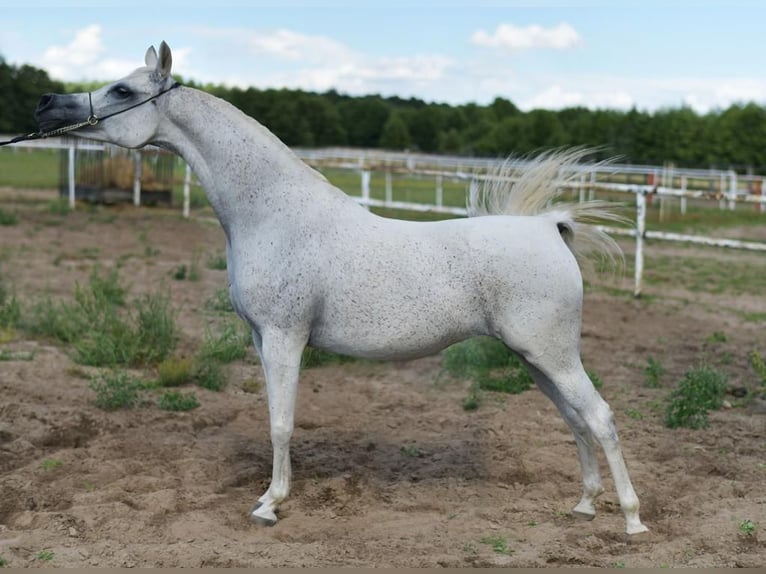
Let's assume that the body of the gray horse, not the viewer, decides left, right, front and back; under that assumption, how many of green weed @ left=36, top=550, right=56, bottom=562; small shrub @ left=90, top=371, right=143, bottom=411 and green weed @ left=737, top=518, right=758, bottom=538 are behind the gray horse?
1

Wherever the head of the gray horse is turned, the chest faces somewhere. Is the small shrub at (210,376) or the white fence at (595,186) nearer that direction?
the small shrub

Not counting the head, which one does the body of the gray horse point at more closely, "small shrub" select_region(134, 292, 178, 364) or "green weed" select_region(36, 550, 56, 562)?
the green weed

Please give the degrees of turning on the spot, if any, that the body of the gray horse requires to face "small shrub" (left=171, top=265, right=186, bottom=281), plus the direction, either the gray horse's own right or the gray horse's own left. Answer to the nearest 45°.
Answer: approximately 90° to the gray horse's own right

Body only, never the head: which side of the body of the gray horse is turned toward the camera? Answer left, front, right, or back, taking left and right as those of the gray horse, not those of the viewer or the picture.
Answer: left

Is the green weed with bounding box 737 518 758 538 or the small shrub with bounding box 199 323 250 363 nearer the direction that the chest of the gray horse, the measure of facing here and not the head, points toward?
the small shrub

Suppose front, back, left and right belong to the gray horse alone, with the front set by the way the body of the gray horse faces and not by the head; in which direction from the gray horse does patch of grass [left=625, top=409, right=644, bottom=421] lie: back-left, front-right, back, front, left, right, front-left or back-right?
back-right

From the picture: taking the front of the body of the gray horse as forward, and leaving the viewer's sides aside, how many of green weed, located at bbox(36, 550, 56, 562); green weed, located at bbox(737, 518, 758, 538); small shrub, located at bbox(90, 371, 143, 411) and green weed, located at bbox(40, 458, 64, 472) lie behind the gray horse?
1

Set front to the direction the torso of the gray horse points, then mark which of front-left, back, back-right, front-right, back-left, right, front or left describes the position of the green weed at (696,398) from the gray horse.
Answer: back-right

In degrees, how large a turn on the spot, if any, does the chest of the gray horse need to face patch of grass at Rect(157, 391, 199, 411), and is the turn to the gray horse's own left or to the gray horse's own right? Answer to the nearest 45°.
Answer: approximately 45° to the gray horse's own right

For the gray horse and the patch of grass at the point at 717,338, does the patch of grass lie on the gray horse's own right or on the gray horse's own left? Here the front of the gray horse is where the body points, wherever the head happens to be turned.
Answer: on the gray horse's own right

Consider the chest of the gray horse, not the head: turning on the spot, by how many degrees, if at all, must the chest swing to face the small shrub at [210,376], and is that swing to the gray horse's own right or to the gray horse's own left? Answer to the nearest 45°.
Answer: approximately 90° to the gray horse's own right

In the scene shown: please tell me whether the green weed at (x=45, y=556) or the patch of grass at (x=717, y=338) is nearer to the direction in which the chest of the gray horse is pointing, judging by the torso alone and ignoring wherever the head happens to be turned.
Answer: the green weed

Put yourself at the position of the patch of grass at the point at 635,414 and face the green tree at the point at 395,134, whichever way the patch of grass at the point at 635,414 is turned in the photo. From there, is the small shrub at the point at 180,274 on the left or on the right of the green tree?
left

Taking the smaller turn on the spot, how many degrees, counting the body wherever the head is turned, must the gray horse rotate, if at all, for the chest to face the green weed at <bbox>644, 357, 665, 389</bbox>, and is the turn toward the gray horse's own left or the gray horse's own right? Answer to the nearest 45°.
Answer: approximately 135° to the gray horse's own right
